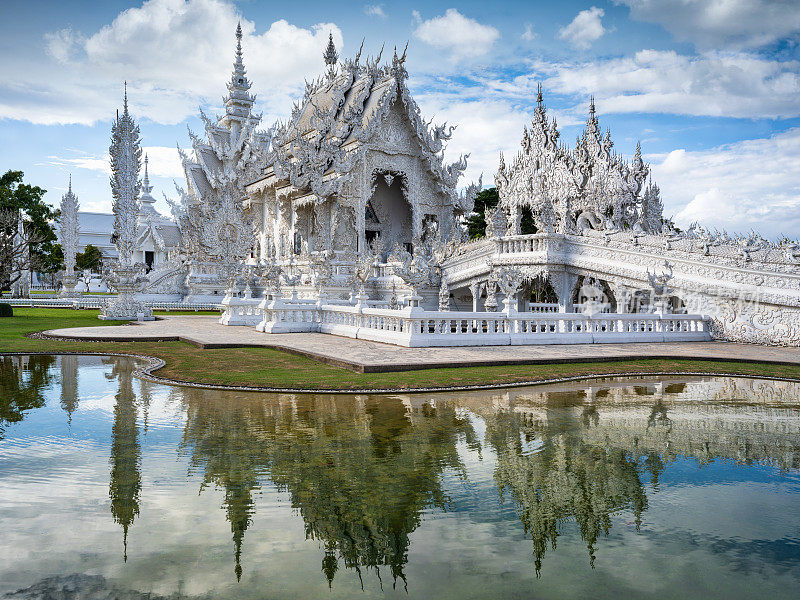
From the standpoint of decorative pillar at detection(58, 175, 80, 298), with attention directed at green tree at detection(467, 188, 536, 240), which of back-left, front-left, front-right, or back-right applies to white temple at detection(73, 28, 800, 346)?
front-right
